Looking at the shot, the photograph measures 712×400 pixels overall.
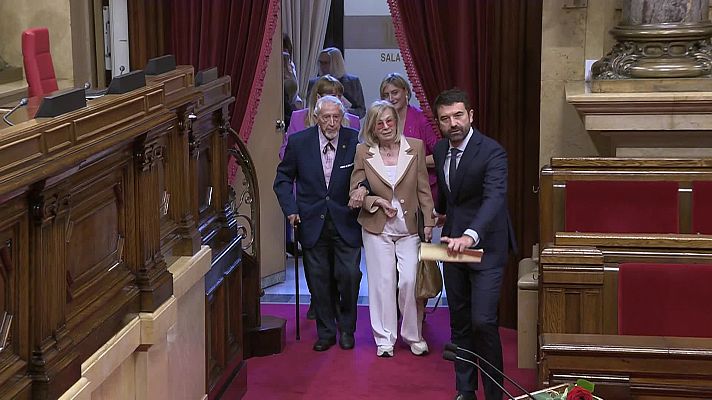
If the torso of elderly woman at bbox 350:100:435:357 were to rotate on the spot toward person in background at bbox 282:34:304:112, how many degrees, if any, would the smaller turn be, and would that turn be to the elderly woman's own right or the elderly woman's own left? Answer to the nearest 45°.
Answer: approximately 180°

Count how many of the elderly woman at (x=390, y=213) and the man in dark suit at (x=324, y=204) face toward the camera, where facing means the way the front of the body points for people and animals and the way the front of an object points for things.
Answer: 2

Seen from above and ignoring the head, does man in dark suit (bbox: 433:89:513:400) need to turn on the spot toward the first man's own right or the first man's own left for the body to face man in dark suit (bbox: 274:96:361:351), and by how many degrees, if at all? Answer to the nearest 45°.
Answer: approximately 90° to the first man's own right

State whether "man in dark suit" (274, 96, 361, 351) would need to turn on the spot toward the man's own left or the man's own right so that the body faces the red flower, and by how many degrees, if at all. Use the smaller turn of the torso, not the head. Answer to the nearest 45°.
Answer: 0° — they already face it

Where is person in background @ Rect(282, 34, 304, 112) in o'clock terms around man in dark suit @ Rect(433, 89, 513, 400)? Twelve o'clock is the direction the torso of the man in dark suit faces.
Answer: The person in background is roughly at 4 o'clock from the man in dark suit.
